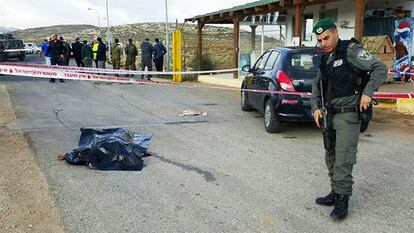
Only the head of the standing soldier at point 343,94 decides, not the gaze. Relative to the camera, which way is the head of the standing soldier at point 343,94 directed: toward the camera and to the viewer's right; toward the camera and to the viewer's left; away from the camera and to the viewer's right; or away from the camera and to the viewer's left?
toward the camera and to the viewer's left

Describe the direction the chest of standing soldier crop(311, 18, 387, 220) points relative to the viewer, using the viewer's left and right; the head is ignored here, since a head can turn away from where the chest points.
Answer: facing the viewer and to the left of the viewer

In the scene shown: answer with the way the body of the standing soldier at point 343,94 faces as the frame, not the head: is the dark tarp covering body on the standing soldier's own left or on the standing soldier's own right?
on the standing soldier's own right

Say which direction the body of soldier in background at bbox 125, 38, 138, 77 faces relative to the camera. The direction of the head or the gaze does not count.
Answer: toward the camera

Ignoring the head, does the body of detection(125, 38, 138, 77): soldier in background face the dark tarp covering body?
yes

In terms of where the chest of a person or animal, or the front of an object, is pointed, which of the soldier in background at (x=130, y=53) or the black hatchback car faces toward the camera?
the soldier in background

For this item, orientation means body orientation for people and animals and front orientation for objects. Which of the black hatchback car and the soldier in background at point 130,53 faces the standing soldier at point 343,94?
the soldier in background

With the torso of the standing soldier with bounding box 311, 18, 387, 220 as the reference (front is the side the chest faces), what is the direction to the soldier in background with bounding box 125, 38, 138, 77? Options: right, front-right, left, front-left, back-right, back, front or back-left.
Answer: right

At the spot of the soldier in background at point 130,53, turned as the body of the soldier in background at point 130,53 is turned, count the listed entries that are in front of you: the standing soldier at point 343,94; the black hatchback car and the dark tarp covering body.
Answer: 3

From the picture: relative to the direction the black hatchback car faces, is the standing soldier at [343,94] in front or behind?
behind
